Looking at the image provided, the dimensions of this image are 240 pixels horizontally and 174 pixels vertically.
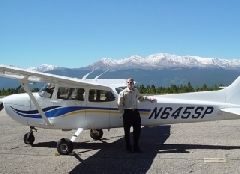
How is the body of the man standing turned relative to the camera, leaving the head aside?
toward the camera

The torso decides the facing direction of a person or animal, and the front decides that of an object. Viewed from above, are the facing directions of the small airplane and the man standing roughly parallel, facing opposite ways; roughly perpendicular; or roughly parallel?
roughly perpendicular

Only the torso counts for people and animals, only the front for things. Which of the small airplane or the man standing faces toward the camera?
the man standing

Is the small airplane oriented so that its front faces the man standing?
no

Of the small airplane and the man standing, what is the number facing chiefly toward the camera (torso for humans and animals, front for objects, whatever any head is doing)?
1

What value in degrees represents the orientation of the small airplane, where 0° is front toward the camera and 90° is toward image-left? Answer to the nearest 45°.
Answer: approximately 90°
